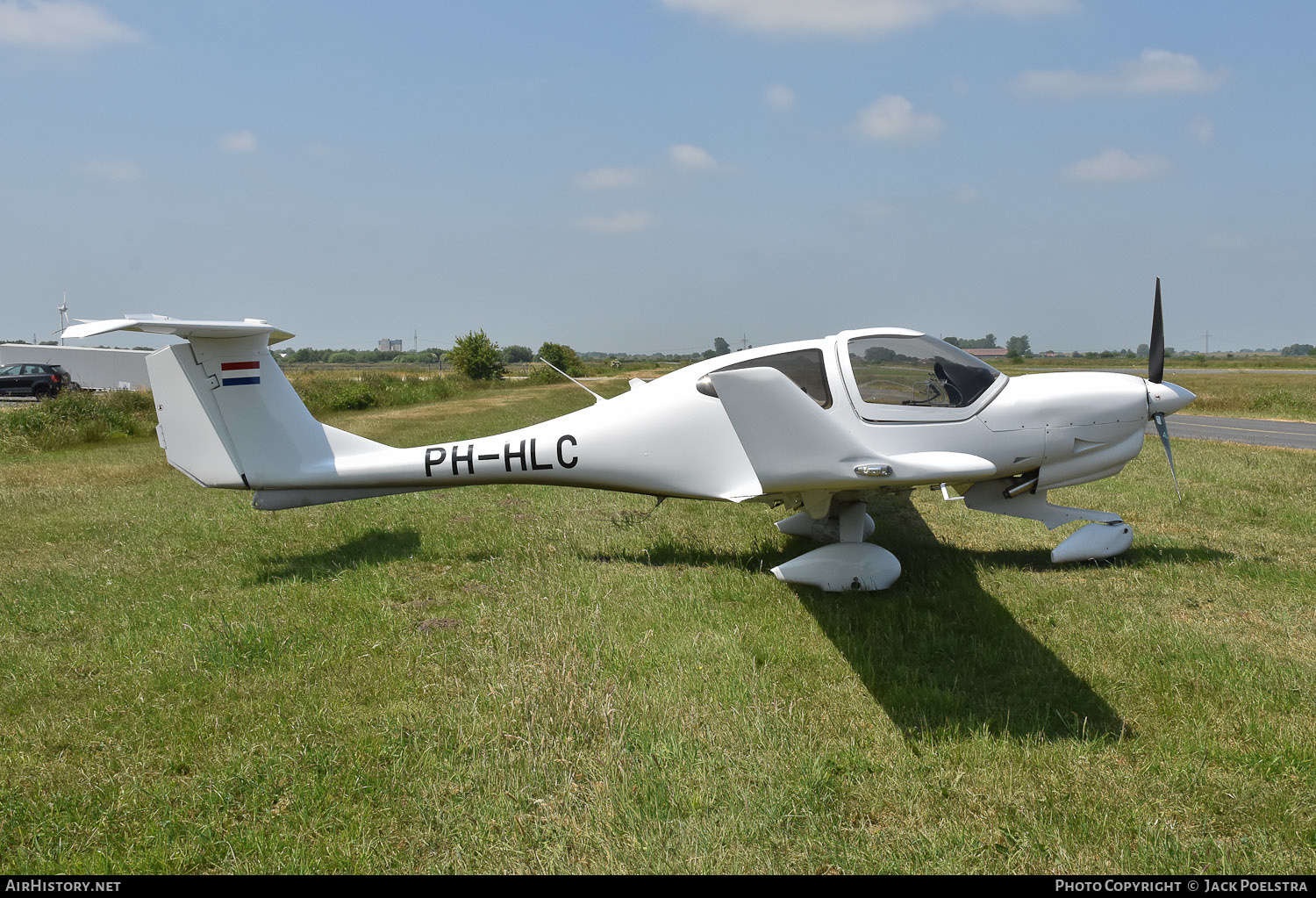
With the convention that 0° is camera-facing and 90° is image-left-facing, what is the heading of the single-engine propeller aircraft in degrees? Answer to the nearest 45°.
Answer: approximately 270°

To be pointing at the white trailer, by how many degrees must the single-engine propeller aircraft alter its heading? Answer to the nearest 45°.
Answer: approximately 135° to its left

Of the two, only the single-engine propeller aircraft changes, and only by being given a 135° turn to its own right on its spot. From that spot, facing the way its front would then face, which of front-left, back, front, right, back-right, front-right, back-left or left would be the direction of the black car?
right
